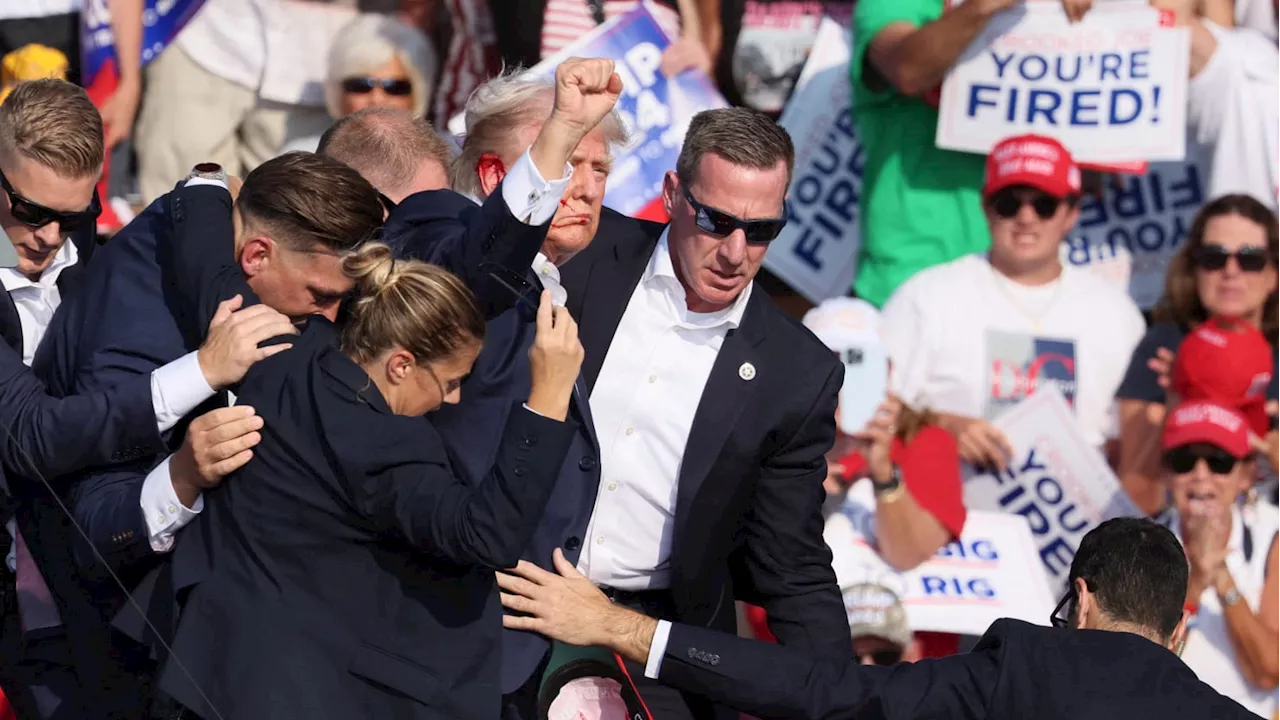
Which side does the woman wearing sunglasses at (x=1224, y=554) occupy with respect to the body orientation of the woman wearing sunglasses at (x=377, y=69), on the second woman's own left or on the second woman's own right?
on the second woman's own left

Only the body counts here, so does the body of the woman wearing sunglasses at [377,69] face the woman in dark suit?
yes

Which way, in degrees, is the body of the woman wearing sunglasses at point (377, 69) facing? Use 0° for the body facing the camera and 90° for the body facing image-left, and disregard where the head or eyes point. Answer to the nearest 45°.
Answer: approximately 0°

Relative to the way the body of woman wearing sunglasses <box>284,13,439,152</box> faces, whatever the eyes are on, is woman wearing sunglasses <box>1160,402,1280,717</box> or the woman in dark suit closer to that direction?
the woman in dark suit
